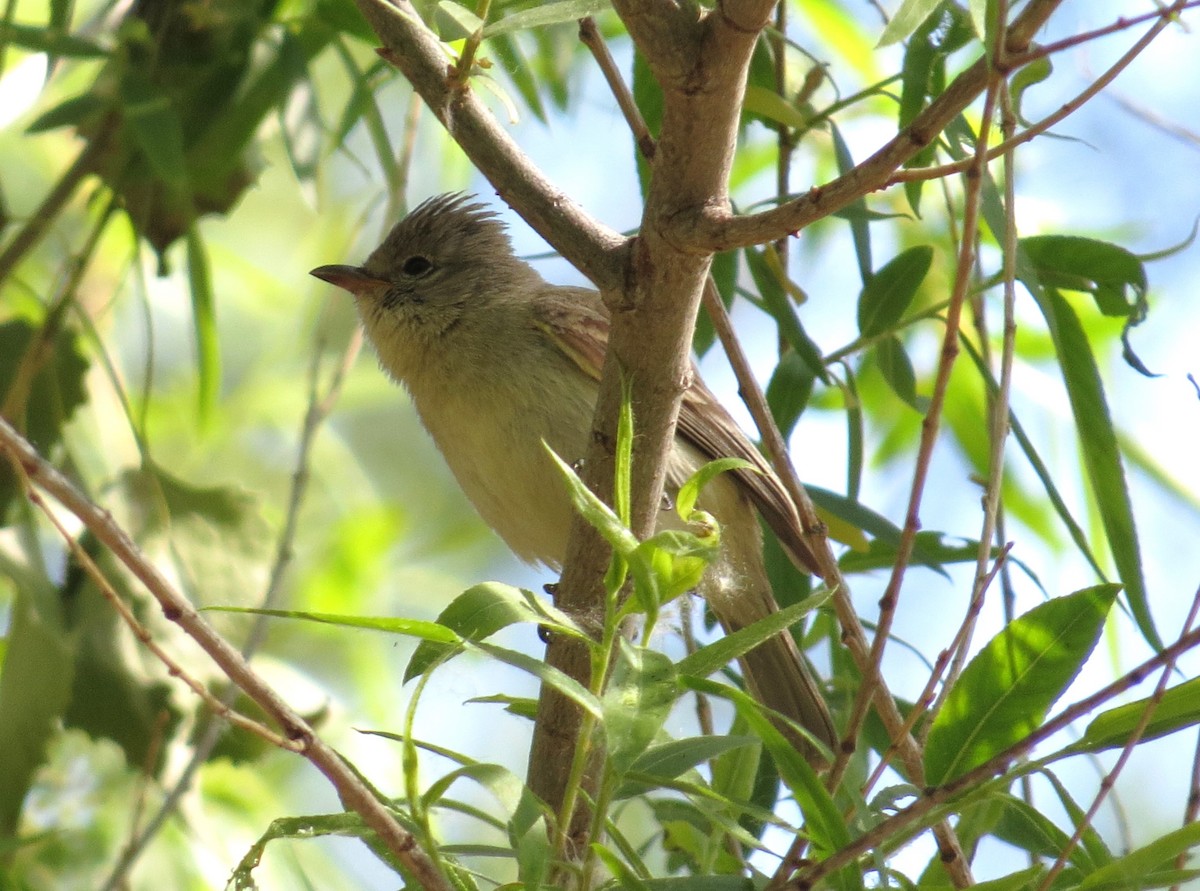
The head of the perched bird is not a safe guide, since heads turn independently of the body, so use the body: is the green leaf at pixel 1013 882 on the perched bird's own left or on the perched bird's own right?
on the perched bird's own left

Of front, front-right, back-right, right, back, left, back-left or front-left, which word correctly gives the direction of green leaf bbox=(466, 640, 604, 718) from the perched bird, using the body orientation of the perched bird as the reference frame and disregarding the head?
left

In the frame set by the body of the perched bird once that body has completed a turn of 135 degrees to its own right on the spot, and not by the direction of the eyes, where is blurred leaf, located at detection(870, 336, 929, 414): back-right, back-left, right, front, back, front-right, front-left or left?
right

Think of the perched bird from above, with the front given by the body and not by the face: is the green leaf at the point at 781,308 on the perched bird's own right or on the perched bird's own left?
on the perched bird's own left

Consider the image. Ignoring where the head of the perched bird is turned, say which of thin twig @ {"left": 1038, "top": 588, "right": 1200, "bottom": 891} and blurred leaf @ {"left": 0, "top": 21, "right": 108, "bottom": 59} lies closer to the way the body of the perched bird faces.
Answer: the blurred leaf

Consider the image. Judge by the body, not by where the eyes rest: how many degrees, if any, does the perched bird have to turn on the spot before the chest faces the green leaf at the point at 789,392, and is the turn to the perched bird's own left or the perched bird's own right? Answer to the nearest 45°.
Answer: approximately 135° to the perched bird's own left

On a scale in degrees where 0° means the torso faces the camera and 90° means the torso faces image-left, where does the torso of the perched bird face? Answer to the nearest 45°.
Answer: approximately 90°
